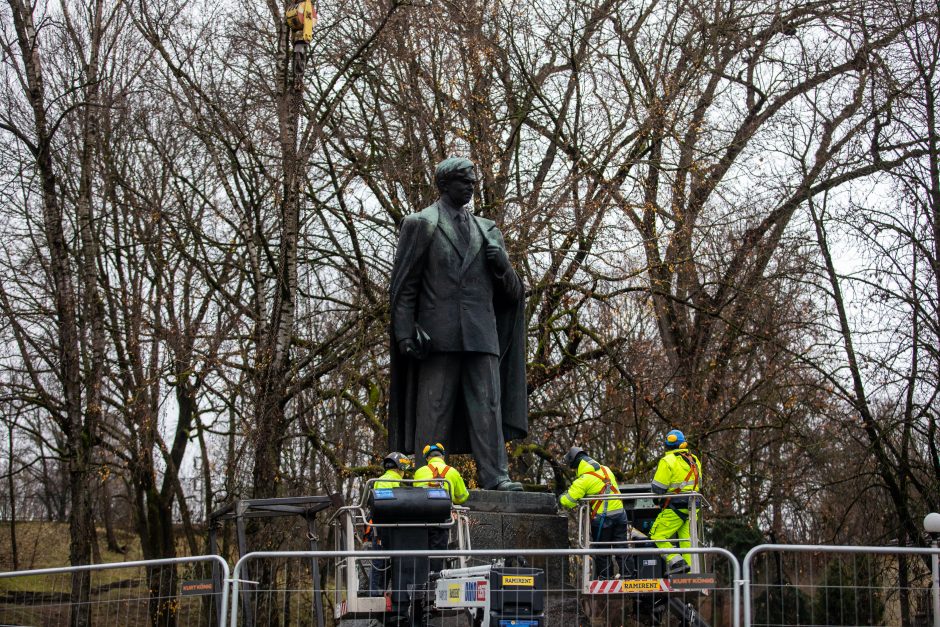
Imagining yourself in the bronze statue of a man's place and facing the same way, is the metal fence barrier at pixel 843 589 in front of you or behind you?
in front

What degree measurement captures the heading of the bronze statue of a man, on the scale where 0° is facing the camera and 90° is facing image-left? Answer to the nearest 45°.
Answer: approximately 315°

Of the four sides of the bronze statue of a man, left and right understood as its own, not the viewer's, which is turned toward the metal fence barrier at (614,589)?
front

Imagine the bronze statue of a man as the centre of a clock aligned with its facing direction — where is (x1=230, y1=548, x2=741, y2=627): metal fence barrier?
The metal fence barrier is roughly at 1 o'clock from the bronze statue of a man.

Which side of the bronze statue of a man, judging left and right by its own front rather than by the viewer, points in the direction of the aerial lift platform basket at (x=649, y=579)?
front
